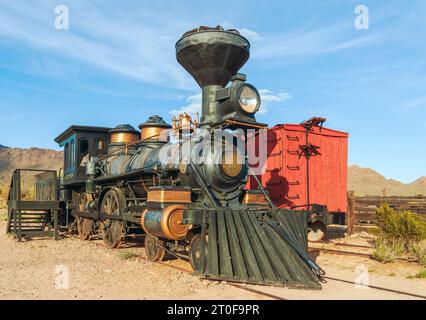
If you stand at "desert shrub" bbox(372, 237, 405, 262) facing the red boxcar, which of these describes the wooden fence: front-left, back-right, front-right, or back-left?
front-right

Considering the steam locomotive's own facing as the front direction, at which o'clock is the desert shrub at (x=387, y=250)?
The desert shrub is roughly at 10 o'clock from the steam locomotive.

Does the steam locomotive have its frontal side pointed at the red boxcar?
no

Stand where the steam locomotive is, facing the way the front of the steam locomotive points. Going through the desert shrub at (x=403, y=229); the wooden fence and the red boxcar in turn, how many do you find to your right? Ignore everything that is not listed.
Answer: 0

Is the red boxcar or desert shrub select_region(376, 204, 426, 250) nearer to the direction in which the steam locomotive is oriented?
the desert shrub

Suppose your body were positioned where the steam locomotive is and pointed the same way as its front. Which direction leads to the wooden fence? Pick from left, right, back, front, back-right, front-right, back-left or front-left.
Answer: left

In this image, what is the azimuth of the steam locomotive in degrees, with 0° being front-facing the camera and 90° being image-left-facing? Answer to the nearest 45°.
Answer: approximately 315°

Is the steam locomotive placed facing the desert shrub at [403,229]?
no

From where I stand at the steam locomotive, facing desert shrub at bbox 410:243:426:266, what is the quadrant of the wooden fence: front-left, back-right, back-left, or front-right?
front-left

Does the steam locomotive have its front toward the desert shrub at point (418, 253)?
no

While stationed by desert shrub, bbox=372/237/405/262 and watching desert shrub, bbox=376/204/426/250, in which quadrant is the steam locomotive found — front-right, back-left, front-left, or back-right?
back-left

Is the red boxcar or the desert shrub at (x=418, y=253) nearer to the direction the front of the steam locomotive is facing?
the desert shrub
